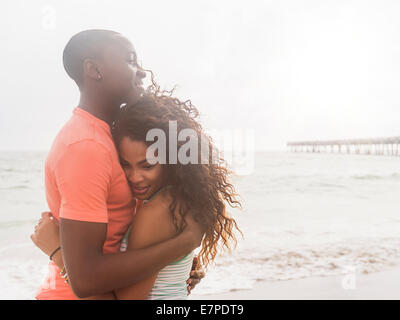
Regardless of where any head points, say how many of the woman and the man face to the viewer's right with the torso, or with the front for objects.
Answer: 1

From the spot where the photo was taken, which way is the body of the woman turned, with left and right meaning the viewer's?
facing to the left of the viewer

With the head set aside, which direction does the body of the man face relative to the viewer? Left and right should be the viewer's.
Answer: facing to the right of the viewer

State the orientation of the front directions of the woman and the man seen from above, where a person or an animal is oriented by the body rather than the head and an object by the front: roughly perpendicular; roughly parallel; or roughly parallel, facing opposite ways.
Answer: roughly parallel, facing opposite ways

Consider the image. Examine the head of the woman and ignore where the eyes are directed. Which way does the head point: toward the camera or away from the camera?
toward the camera

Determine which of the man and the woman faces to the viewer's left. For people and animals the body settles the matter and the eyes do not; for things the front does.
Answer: the woman
